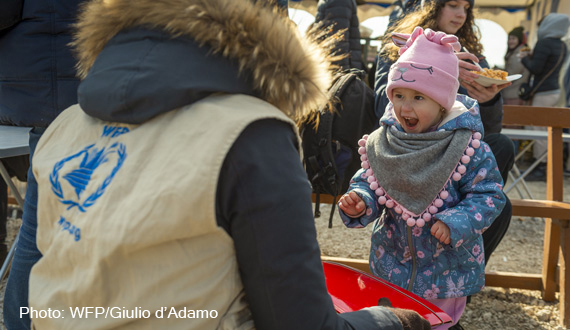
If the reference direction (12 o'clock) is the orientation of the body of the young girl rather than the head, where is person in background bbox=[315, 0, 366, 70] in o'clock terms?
The person in background is roughly at 4 o'clock from the young girl.

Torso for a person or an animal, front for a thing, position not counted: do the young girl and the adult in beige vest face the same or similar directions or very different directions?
very different directions

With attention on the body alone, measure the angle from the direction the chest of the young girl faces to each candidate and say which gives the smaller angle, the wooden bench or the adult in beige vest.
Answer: the adult in beige vest

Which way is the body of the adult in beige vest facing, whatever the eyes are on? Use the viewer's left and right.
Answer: facing away from the viewer and to the right of the viewer

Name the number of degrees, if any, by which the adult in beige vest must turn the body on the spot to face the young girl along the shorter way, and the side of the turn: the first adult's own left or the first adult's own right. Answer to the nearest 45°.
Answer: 0° — they already face them

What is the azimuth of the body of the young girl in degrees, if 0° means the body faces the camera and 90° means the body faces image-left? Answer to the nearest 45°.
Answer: approximately 45°
